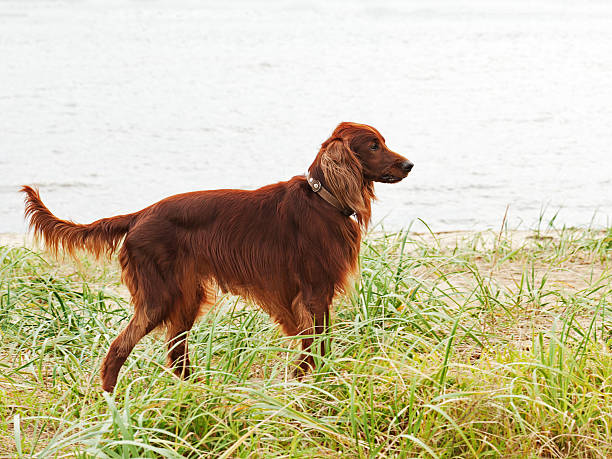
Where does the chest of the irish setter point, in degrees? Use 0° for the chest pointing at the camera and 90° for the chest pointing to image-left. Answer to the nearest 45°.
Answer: approximately 270°
